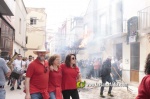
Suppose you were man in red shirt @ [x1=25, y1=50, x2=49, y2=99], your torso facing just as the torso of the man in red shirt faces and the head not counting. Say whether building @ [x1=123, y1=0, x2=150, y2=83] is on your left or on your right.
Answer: on your left

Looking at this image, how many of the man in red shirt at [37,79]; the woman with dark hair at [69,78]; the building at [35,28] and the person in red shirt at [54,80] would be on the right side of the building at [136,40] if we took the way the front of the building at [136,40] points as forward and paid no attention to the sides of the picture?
1

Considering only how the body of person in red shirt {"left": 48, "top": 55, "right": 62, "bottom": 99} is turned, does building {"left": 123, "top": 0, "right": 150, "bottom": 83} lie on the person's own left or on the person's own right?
on the person's own left

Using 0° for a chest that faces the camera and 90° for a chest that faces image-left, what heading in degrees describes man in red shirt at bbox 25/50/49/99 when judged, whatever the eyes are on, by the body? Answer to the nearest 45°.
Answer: approximately 315°

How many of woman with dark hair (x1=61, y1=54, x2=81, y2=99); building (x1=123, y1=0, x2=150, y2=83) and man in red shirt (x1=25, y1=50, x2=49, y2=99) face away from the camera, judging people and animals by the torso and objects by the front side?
0

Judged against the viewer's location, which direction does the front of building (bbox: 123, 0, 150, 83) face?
facing the viewer and to the left of the viewer

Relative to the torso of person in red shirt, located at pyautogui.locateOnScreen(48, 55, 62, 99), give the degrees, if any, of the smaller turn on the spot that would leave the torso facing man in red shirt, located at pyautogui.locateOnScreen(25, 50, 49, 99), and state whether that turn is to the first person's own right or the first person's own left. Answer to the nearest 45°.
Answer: approximately 90° to the first person's own right

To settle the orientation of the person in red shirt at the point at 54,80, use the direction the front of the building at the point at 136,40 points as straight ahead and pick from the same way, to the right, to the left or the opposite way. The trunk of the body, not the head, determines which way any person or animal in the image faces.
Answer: to the left

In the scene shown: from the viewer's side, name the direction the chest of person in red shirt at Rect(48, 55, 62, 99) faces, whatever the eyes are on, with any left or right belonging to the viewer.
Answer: facing the viewer and to the right of the viewer

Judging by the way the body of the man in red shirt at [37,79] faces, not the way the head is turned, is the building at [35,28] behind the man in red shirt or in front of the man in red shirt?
behind

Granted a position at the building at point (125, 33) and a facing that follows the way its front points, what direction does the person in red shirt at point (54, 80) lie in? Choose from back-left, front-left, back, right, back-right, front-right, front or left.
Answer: front-left

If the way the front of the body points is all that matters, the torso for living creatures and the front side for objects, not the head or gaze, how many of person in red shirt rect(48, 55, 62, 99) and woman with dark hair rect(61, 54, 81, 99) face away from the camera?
0

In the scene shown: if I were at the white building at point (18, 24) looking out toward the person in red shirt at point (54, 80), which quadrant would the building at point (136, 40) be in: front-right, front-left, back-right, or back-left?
front-left
